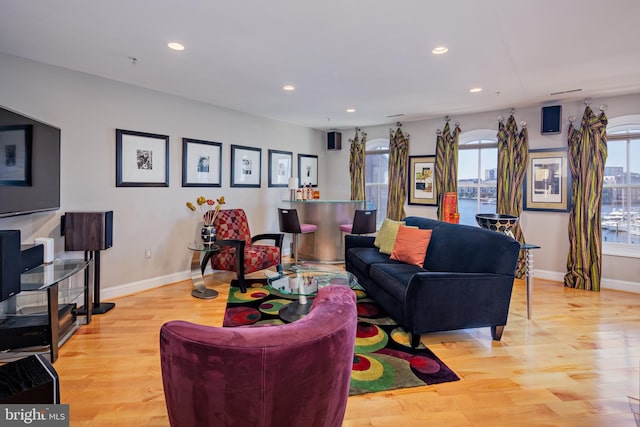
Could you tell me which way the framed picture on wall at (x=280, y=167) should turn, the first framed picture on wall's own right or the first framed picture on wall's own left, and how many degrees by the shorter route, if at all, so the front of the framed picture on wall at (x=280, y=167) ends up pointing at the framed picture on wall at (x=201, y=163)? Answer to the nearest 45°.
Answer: approximately 90° to the first framed picture on wall's own right

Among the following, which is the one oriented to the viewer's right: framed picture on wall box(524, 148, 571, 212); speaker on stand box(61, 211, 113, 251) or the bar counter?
the speaker on stand

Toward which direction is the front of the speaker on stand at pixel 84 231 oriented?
to the viewer's right

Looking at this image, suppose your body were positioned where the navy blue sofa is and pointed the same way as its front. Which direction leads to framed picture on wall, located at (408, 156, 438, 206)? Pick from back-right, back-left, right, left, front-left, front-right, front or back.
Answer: back-right
